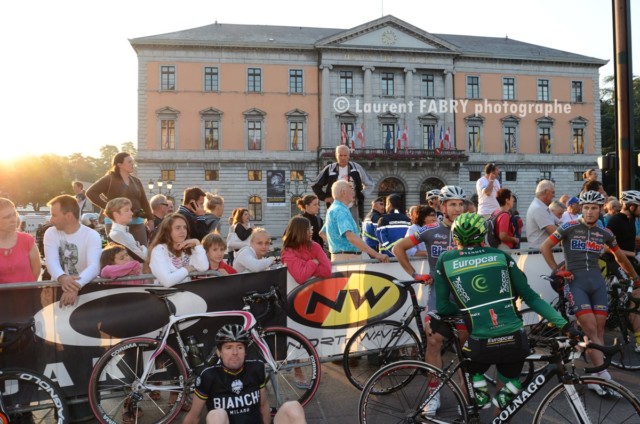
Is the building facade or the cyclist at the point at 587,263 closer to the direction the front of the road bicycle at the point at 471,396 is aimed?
the cyclist

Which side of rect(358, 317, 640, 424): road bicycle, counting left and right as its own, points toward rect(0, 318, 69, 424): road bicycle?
back

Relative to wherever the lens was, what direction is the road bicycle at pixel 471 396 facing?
facing to the right of the viewer

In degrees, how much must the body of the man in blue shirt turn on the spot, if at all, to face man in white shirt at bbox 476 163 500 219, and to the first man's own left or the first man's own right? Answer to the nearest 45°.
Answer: approximately 45° to the first man's own left

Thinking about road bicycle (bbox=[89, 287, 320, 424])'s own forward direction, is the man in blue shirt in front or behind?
in front

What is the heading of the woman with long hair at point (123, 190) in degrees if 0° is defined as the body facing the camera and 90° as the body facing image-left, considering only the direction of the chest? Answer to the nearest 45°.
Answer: approximately 315°

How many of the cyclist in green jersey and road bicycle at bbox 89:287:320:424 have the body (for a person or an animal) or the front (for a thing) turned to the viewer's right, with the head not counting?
1

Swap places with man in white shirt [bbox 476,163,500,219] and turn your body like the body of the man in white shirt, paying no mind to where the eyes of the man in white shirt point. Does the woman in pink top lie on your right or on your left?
on your right
